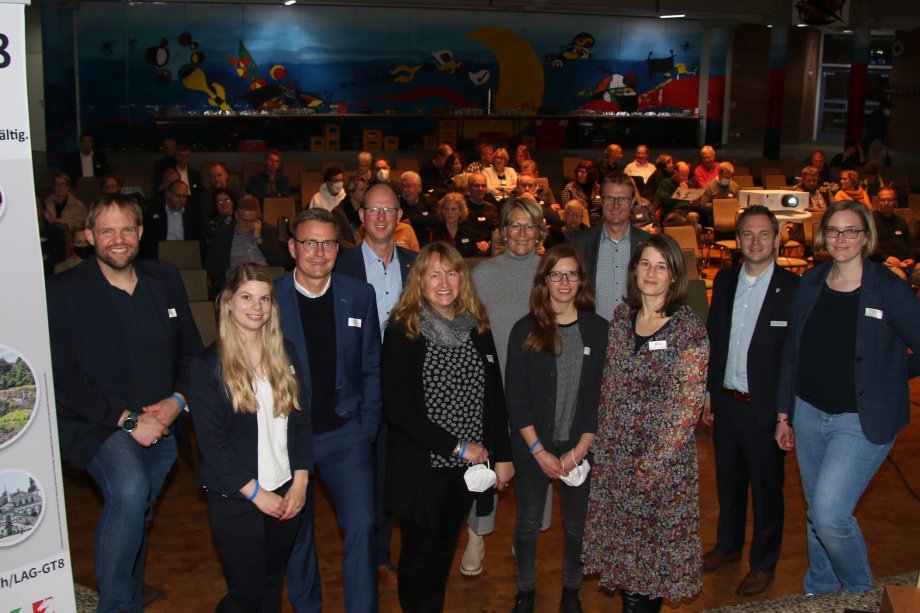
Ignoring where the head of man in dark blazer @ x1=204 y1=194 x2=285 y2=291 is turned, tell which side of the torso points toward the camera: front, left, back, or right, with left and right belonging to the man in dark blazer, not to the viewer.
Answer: front

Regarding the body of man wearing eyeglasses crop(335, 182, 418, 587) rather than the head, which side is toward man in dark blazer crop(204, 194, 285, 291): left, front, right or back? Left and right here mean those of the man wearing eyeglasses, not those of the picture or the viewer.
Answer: back

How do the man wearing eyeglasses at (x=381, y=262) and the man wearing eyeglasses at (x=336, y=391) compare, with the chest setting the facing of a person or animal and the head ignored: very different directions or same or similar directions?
same or similar directions

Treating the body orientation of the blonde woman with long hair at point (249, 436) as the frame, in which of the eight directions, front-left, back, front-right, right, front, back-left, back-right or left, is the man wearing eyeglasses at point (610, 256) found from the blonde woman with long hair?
left

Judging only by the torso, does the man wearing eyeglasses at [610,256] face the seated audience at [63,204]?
no

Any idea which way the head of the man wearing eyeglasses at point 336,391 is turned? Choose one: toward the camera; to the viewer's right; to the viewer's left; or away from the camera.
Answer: toward the camera

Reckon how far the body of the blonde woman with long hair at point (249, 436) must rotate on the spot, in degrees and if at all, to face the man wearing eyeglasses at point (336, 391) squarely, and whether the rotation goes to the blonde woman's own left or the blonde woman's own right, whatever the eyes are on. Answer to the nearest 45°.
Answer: approximately 90° to the blonde woman's own left

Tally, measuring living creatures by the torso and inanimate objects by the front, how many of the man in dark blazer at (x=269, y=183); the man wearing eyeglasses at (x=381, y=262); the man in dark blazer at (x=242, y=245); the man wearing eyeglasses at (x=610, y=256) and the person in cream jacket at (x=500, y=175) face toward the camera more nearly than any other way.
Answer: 5

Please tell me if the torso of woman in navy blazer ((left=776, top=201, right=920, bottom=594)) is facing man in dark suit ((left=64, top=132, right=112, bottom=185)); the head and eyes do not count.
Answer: no

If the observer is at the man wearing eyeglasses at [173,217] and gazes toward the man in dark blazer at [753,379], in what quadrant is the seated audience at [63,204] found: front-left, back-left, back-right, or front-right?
back-right

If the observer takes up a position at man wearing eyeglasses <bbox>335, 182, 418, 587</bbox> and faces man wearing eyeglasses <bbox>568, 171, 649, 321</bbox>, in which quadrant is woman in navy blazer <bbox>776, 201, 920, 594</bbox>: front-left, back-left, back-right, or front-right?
front-right

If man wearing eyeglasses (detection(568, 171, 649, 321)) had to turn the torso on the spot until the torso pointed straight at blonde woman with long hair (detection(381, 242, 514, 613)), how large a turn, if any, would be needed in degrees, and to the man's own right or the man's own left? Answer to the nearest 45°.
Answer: approximately 45° to the man's own right

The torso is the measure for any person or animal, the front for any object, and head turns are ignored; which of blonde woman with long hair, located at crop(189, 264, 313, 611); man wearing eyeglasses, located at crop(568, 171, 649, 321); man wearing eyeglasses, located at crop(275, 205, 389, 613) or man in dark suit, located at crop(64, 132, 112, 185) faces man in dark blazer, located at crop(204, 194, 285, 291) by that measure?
the man in dark suit

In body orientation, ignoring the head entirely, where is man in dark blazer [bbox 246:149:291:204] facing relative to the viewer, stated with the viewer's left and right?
facing the viewer

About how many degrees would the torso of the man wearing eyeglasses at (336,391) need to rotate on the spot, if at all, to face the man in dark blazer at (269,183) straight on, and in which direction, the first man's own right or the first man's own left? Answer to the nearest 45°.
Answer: approximately 180°

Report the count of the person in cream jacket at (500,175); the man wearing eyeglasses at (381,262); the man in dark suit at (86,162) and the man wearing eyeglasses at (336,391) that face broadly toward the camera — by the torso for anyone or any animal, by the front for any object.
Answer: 4

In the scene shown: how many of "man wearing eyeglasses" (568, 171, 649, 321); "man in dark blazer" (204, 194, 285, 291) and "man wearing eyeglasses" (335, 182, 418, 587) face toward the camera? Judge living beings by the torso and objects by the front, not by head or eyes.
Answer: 3

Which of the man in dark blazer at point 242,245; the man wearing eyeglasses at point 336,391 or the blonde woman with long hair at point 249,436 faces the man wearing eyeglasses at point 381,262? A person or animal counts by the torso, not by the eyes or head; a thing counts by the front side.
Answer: the man in dark blazer

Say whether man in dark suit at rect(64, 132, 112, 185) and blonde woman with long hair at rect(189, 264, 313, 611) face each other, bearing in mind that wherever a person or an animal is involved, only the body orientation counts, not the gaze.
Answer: no

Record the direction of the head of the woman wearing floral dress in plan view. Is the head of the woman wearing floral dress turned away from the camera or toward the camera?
toward the camera

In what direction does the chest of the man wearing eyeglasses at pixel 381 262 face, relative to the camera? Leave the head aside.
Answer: toward the camera
